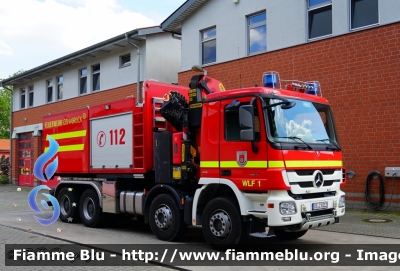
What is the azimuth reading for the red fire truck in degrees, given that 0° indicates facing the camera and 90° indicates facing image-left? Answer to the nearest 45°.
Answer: approximately 315°

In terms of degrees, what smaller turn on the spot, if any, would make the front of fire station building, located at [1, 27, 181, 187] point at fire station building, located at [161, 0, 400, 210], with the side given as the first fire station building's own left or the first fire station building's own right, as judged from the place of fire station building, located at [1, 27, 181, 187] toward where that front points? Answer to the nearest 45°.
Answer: approximately 90° to the first fire station building's own left

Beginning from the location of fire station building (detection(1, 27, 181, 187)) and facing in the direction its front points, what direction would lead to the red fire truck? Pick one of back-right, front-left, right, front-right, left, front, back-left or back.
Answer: front-left

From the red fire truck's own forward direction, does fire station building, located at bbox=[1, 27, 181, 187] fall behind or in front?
behind

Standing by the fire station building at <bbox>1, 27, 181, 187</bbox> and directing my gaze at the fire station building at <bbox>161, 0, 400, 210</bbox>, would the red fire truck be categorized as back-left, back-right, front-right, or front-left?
front-right

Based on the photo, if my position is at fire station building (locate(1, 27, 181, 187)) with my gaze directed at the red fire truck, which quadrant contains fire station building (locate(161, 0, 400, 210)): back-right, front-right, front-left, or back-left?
front-left

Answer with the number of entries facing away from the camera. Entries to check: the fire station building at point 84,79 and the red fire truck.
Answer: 0

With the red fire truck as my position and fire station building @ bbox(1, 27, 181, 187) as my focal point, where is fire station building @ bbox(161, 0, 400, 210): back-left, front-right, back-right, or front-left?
front-right

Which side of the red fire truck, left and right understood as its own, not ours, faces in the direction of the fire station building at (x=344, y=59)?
left
